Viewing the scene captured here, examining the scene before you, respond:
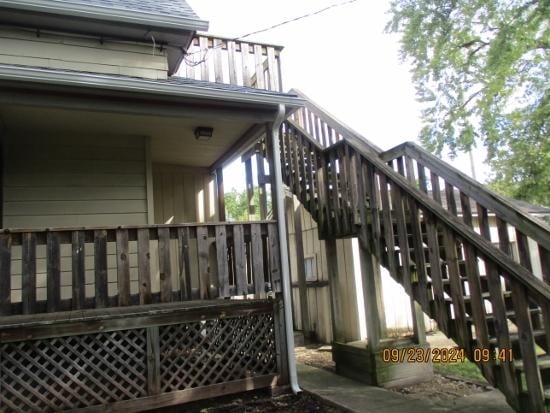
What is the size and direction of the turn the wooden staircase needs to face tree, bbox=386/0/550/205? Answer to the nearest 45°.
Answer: approximately 135° to its left

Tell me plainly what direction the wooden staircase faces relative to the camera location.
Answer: facing the viewer and to the right of the viewer

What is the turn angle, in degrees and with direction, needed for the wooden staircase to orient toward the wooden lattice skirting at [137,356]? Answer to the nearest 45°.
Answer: approximately 135° to its right
